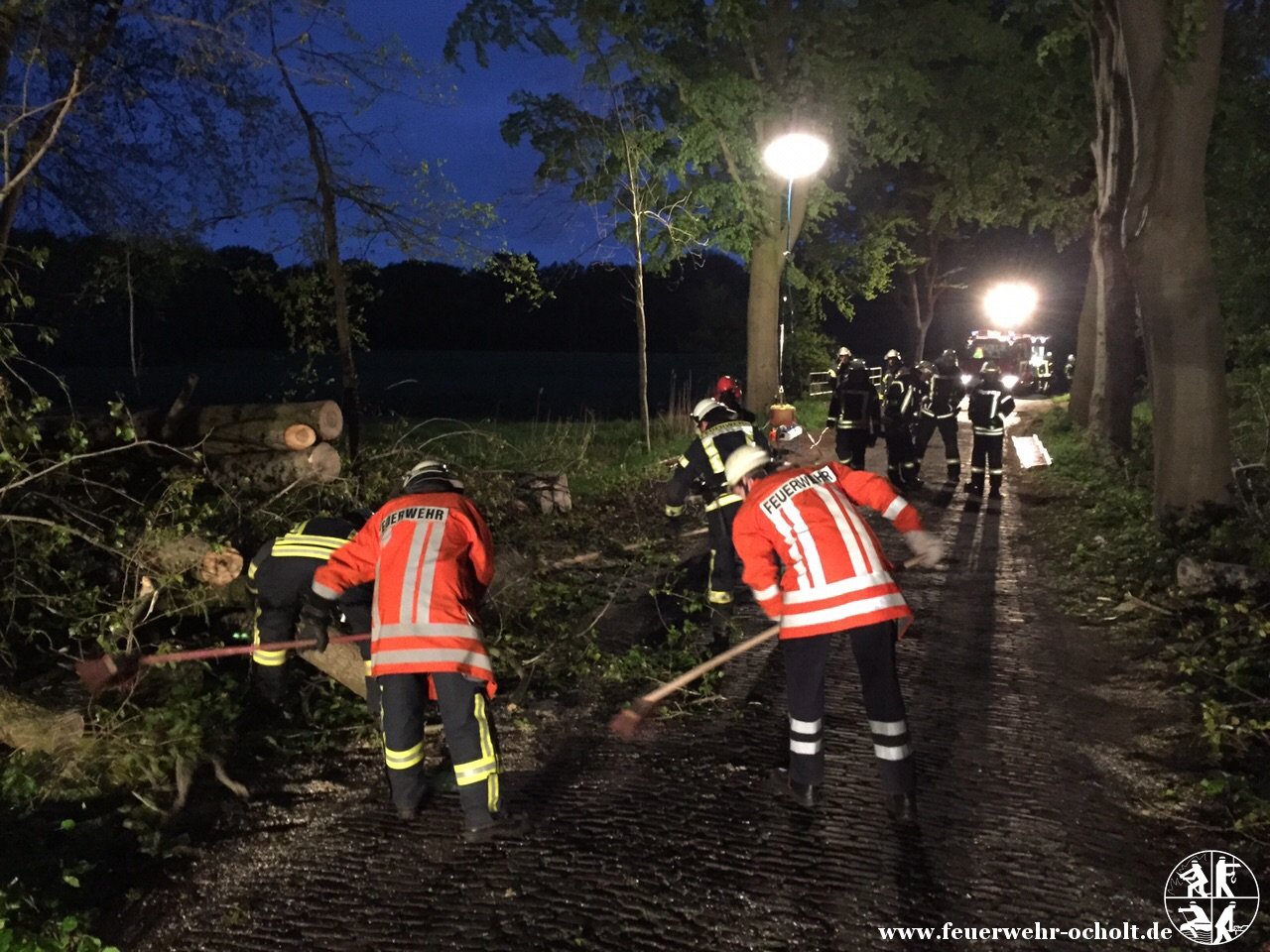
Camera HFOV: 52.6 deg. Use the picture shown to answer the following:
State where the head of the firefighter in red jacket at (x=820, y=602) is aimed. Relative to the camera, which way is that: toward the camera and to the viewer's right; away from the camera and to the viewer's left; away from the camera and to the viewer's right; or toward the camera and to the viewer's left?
away from the camera and to the viewer's left

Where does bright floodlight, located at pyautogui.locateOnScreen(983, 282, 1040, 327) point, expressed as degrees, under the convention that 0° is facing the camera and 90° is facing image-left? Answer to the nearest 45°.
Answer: approximately 0°
